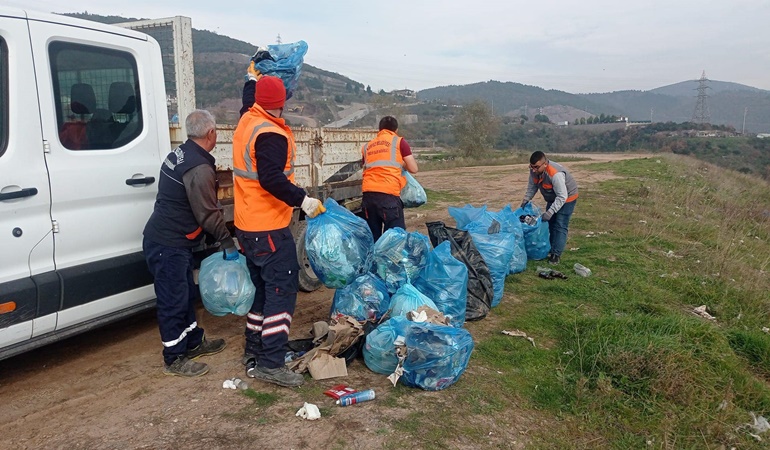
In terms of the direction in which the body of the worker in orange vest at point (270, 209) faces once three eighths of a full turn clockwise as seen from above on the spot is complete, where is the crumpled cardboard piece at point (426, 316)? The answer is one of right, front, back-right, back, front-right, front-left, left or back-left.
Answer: left

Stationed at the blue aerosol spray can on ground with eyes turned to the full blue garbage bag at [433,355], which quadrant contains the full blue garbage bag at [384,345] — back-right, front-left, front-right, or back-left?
front-left

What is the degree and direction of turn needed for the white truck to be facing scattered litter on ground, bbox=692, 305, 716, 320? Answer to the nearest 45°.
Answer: approximately 135° to its left

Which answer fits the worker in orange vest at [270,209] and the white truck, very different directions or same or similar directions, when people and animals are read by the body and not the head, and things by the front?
very different directions

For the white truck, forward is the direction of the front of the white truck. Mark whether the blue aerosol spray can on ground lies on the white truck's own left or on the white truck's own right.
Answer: on the white truck's own left

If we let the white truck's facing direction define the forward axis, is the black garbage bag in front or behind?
behind

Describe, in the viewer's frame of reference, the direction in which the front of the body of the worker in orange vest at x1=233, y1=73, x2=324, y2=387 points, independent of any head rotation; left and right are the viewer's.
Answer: facing away from the viewer and to the right of the viewer

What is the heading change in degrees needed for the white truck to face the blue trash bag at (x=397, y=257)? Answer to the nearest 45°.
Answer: approximately 135° to its left

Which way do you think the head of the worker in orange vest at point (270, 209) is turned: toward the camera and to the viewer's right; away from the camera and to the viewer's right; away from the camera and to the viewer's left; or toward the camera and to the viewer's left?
away from the camera and to the viewer's right

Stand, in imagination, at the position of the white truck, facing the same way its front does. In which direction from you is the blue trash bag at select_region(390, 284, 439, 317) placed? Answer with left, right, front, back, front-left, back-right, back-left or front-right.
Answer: back-left

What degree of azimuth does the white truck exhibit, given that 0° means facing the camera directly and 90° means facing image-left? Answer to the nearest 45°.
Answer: approximately 45°

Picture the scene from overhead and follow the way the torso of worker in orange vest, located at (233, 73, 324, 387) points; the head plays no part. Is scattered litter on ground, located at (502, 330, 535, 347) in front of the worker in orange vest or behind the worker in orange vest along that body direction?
in front
